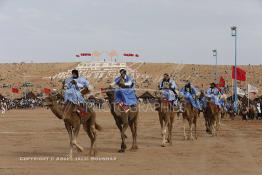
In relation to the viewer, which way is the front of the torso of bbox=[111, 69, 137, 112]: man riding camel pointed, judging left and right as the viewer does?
facing the viewer and to the left of the viewer

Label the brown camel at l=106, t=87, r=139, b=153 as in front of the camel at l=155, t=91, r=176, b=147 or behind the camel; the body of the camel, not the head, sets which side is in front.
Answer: in front

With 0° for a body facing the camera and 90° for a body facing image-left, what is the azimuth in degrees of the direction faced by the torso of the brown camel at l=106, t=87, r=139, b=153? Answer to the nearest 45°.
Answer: approximately 45°

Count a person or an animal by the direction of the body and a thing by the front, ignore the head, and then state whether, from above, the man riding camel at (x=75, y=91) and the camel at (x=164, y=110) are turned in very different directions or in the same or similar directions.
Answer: same or similar directions

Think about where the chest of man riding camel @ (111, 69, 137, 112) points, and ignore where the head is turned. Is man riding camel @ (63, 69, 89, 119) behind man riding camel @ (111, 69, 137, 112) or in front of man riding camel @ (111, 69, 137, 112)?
in front

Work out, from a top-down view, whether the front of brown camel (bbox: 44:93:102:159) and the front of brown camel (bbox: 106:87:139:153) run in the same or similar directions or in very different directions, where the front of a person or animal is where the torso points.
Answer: same or similar directions

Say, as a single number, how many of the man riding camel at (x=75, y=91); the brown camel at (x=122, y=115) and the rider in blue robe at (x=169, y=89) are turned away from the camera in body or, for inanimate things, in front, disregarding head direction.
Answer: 0

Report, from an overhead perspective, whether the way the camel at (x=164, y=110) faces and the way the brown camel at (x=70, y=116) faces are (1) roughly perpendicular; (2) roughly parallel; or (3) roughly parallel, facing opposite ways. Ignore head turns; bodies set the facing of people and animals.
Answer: roughly parallel

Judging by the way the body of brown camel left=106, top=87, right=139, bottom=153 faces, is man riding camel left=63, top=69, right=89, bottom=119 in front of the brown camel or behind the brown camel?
in front
